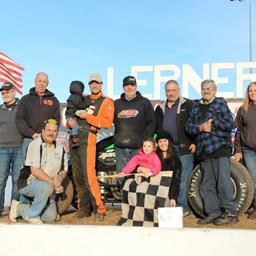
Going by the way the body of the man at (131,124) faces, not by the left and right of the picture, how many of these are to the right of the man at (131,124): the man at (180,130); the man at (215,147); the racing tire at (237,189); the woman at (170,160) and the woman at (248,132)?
0

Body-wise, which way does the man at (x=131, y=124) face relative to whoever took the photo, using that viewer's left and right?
facing the viewer

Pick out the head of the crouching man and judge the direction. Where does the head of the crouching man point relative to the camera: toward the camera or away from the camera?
toward the camera

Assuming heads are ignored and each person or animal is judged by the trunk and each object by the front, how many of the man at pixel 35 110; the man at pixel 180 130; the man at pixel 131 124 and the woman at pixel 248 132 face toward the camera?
4

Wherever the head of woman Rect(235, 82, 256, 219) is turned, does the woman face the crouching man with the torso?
no

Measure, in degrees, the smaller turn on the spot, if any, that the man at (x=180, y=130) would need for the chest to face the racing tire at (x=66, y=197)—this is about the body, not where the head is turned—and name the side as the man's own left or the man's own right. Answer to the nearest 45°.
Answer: approximately 90° to the man's own right

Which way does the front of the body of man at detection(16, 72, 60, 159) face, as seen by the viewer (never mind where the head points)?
toward the camera

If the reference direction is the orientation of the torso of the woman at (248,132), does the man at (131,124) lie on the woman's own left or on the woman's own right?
on the woman's own right

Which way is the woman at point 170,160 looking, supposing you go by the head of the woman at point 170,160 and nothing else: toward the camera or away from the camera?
toward the camera

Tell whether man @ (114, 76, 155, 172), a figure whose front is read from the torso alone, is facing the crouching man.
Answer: no
